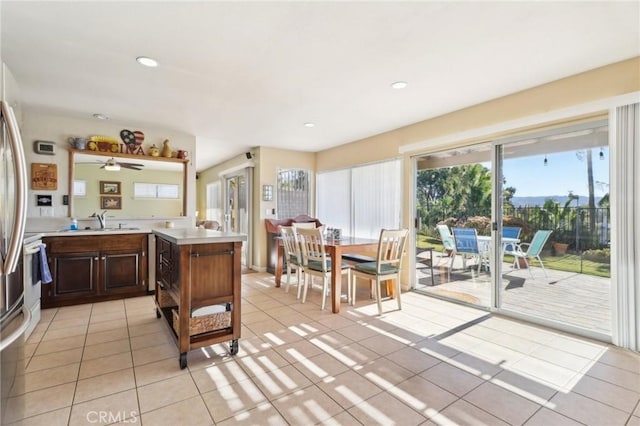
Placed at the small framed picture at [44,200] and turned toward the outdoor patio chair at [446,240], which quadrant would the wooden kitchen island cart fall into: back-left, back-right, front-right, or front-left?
front-right

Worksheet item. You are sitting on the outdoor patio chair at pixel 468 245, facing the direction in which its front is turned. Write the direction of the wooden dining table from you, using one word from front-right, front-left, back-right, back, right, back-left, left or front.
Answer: back

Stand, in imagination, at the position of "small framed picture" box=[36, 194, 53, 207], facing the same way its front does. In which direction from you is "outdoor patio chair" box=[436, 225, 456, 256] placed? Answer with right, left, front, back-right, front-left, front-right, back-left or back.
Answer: front-left

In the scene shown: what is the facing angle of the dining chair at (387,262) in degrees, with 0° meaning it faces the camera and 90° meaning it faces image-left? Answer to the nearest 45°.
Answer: approximately 135°

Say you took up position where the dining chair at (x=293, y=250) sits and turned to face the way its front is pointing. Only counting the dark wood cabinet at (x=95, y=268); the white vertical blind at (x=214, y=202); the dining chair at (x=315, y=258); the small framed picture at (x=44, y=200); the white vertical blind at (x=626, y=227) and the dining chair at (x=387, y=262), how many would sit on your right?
3

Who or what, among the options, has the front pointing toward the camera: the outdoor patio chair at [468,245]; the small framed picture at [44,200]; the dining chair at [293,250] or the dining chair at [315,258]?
the small framed picture

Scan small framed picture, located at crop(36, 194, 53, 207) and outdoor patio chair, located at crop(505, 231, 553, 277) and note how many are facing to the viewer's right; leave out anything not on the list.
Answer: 0

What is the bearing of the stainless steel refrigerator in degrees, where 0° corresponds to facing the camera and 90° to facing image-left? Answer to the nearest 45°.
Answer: approximately 270°

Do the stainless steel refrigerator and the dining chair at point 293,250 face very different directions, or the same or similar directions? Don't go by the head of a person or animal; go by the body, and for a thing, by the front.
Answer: same or similar directions

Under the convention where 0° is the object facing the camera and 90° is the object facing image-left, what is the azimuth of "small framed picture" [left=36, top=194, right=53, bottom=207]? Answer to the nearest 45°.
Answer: approximately 0°

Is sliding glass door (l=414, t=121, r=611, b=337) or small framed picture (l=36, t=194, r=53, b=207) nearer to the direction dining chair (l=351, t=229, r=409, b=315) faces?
the small framed picture

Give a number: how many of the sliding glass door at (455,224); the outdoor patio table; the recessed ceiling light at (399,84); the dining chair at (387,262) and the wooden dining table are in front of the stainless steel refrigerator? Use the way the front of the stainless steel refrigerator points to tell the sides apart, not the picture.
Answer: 5
